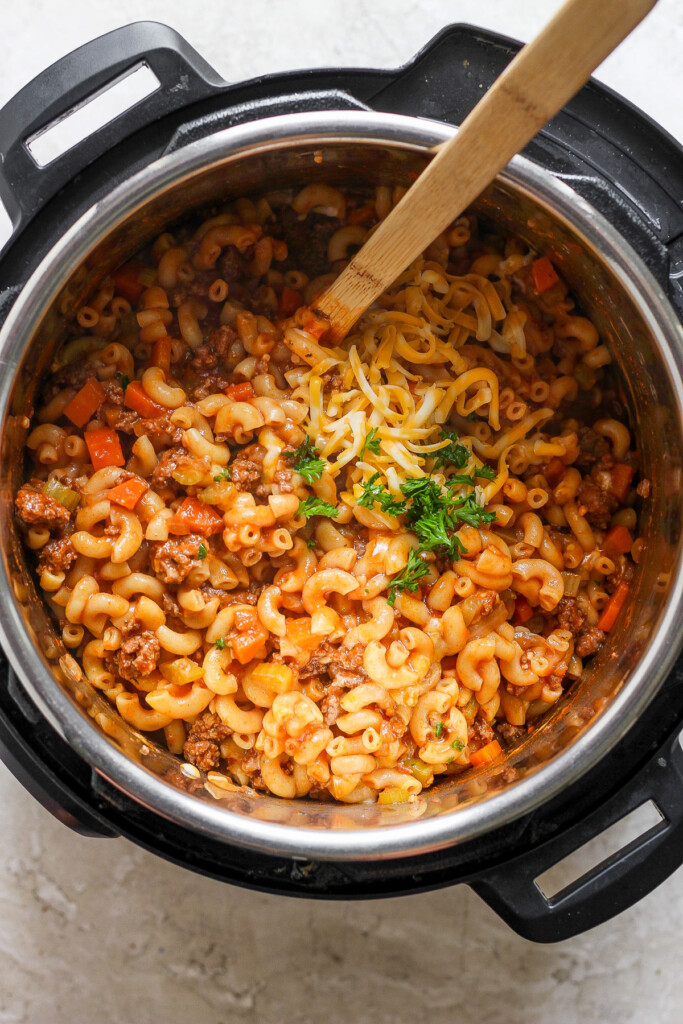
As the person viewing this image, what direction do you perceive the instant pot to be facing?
facing the viewer and to the left of the viewer
